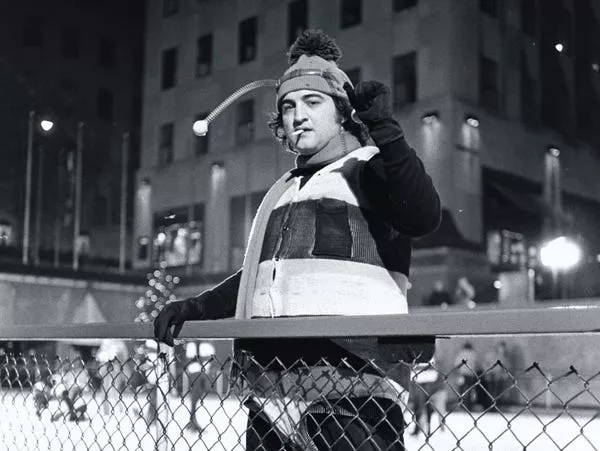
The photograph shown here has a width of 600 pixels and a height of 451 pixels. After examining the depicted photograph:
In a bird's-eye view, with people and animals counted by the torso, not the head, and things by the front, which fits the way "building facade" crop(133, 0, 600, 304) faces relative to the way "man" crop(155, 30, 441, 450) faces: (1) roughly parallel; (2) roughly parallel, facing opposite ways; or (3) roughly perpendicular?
roughly parallel

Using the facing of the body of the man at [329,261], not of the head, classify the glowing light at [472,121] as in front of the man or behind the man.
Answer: behind

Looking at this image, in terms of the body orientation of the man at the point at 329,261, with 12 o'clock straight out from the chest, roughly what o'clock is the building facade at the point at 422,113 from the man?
The building facade is roughly at 5 o'clock from the man.

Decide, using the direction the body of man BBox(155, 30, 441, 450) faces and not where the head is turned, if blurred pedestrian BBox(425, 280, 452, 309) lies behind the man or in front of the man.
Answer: behind

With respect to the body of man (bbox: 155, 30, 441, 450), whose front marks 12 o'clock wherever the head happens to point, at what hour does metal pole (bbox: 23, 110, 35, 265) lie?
The metal pole is roughly at 4 o'clock from the man.

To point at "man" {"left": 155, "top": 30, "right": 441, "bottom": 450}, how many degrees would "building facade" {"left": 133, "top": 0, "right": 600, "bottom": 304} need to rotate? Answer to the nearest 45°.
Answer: approximately 45° to its left

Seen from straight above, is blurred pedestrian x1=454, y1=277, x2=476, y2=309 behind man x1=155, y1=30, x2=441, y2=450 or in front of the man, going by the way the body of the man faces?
behind

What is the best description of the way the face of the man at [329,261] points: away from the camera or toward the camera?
toward the camera

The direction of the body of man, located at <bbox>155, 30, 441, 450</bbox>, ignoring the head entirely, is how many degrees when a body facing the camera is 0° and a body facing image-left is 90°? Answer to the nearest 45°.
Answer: approximately 45°

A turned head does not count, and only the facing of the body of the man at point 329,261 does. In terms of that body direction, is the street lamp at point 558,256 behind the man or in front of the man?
behind

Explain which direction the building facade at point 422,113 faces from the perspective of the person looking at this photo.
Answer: facing the viewer and to the left of the viewer

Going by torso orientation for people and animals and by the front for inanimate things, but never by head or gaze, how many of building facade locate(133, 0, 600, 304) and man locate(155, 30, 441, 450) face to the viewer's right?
0
